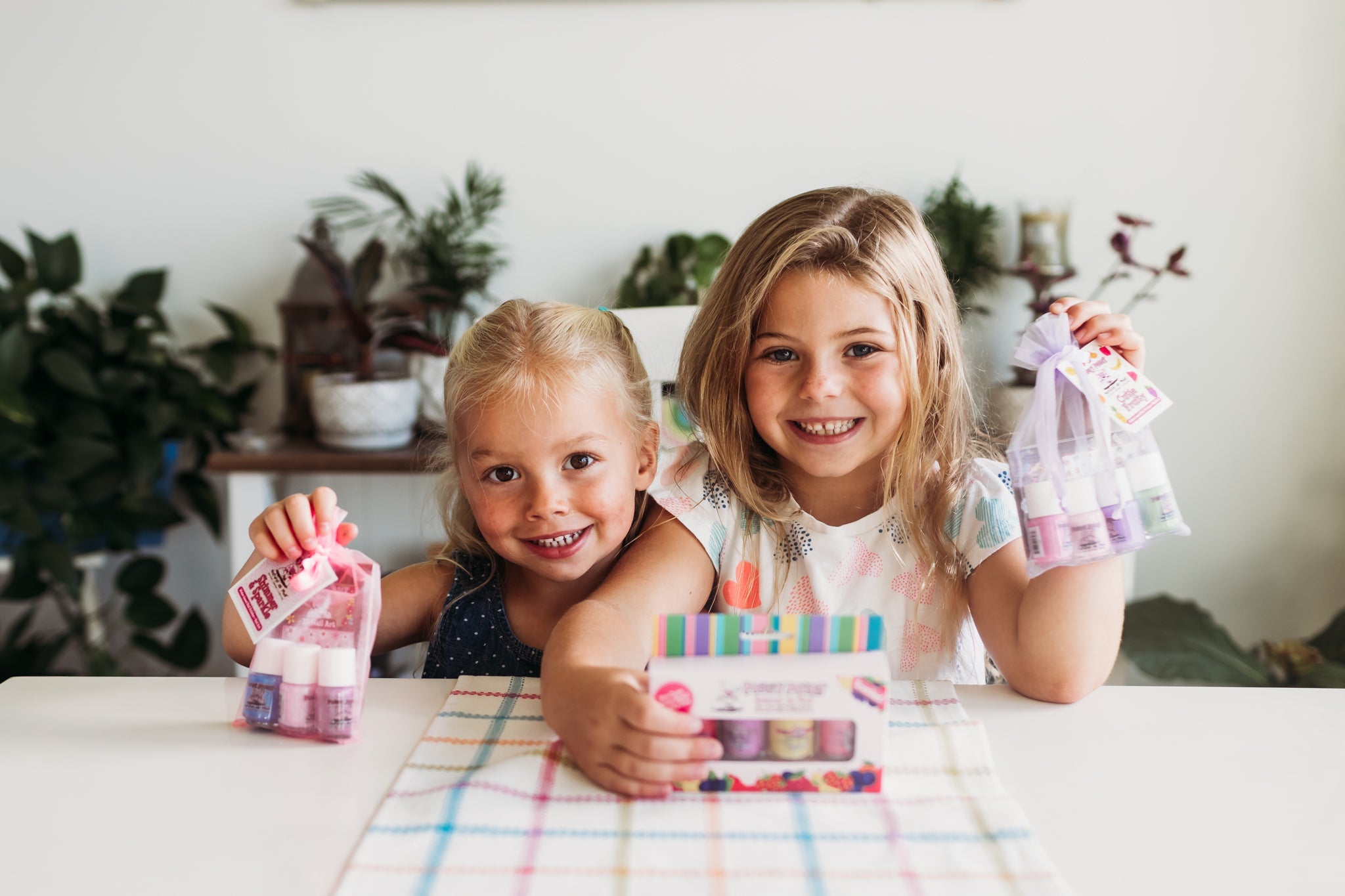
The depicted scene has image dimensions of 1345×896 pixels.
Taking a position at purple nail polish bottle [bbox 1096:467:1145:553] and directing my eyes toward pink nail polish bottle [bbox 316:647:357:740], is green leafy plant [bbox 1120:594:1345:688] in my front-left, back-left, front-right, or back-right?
back-right

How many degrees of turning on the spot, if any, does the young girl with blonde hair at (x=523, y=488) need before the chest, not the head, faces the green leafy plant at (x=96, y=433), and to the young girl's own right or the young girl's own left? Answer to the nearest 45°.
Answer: approximately 135° to the young girl's own right

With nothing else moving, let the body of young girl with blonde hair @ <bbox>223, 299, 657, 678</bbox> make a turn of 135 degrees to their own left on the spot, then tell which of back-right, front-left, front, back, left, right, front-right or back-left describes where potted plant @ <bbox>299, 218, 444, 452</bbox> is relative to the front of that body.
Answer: front-left

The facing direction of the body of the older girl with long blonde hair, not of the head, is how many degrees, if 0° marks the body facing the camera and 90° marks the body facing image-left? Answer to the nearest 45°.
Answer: approximately 0°

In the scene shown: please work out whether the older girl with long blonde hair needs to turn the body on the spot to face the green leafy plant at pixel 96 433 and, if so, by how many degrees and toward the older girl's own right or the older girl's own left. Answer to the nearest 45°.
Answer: approximately 135° to the older girl's own right

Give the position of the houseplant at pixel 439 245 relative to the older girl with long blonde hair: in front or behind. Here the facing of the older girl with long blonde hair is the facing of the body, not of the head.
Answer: behind

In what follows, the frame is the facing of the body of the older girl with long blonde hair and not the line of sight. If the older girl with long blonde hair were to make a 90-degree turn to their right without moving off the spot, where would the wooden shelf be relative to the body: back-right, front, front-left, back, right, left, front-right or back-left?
front-right

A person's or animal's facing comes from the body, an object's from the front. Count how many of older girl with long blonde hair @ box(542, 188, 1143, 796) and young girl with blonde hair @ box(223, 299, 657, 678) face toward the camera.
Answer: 2

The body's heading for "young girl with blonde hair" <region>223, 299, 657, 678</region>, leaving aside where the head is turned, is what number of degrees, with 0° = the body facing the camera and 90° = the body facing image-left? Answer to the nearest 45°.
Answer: approximately 0°
